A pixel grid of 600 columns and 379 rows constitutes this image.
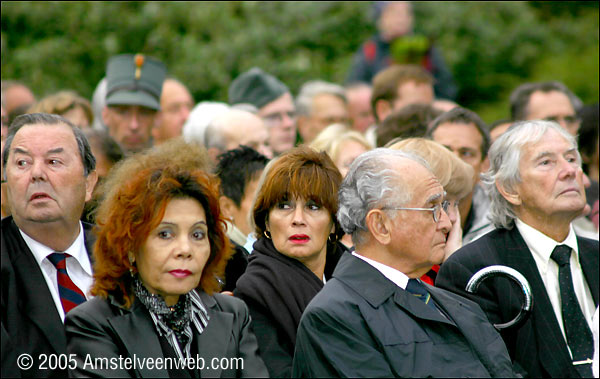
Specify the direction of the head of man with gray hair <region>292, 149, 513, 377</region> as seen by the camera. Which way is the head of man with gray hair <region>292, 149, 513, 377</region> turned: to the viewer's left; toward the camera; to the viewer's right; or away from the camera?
to the viewer's right

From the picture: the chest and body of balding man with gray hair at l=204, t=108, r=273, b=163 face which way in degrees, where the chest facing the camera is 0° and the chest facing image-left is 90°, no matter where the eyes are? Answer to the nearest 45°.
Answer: approximately 315°

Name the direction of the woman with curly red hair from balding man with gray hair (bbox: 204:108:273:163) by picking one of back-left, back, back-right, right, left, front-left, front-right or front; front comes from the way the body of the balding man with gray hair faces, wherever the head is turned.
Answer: front-right

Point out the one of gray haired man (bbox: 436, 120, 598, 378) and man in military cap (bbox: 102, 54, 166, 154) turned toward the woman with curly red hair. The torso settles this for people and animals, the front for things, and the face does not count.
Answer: the man in military cap

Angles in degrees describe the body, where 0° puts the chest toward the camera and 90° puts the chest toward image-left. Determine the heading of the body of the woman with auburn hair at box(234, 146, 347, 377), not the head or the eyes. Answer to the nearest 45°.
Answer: approximately 315°

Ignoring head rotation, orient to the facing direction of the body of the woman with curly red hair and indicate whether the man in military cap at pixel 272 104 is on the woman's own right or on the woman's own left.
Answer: on the woman's own left

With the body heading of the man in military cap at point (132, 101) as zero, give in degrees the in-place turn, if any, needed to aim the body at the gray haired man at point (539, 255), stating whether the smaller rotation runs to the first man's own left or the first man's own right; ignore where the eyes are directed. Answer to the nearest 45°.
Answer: approximately 45° to the first man's own left
